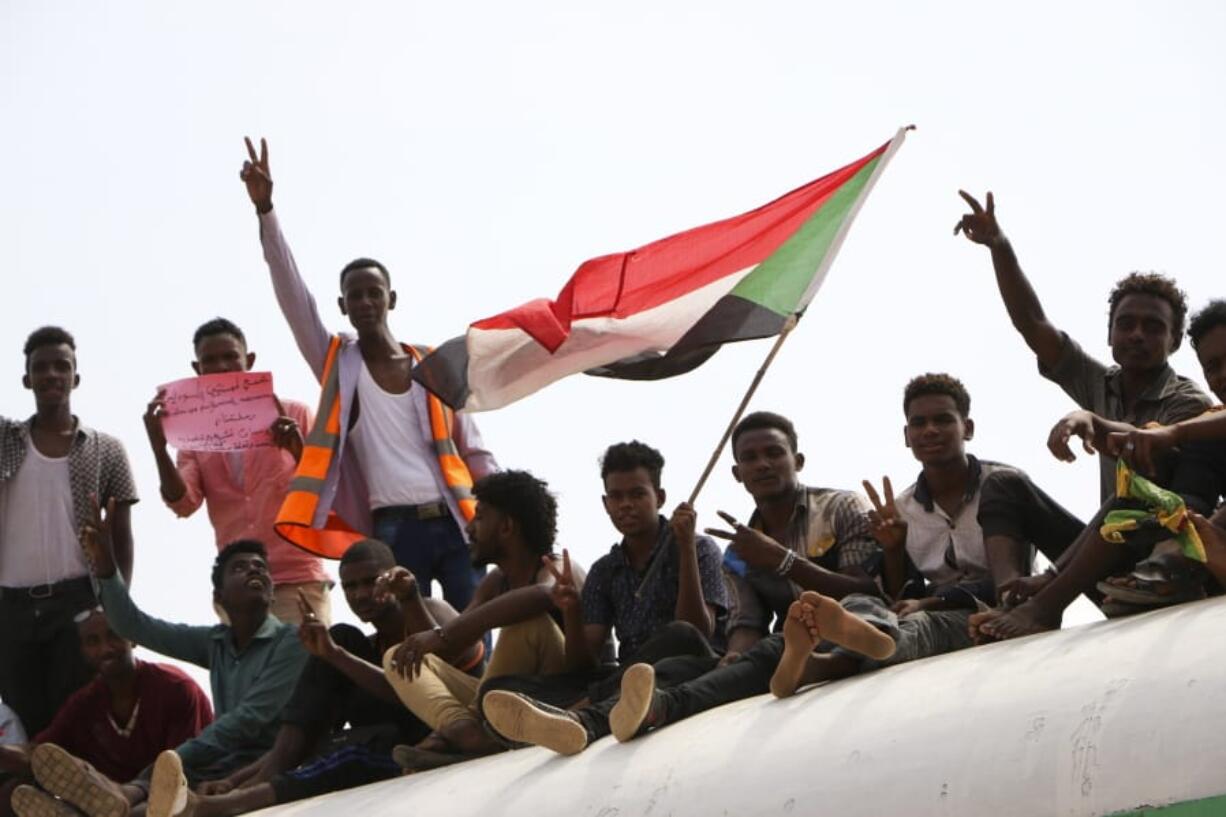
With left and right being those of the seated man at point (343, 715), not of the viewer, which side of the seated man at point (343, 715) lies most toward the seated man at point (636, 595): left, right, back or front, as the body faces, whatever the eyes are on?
left

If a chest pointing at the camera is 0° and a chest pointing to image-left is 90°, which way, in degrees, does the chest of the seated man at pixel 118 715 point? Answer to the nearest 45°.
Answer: approximately 0°

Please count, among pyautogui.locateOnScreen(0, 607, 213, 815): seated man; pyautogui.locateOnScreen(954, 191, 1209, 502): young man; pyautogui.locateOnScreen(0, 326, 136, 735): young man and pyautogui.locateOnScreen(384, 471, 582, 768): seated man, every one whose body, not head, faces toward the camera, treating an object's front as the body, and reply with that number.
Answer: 3

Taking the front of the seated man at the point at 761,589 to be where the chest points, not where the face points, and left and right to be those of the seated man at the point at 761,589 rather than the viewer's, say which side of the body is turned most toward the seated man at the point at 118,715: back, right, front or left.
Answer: right

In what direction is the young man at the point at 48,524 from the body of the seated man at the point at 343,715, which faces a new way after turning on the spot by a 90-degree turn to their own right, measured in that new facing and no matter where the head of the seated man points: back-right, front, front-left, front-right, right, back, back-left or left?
front

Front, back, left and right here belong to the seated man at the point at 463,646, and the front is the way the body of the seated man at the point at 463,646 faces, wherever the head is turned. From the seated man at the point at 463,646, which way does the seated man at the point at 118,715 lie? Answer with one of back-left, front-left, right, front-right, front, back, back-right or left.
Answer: front-right

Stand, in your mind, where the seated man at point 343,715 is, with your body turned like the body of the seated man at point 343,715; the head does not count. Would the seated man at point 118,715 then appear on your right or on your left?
on your right

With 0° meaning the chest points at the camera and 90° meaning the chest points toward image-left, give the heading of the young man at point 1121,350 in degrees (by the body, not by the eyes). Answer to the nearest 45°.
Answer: approximately 0°

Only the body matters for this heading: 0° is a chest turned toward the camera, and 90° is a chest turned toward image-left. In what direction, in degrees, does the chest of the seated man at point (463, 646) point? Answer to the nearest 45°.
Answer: approximately 90°
